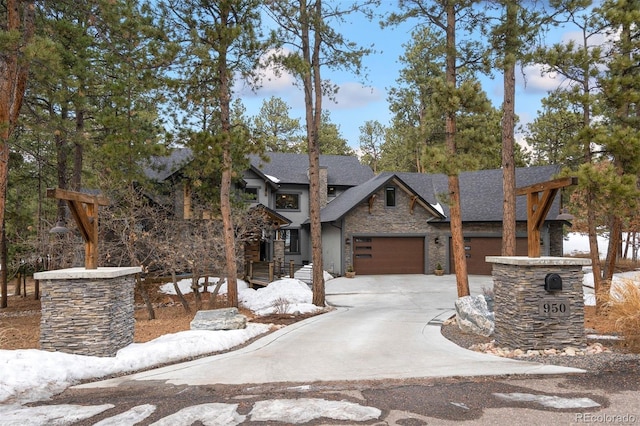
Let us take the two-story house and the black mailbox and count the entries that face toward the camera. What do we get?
2

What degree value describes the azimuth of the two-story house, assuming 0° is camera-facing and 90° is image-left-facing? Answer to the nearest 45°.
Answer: approximately 0°

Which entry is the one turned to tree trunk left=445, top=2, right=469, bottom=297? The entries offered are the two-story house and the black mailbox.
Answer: the two-story house

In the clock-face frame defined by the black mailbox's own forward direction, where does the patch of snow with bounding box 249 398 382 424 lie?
The patch of snow is roughly at 1 o'clock from the black mailbox.

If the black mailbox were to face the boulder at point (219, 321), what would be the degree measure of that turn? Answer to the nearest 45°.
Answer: approximately 90° to its right

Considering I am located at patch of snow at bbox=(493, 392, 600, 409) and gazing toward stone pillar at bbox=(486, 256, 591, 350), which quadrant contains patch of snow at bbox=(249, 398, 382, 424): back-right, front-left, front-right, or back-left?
back-left

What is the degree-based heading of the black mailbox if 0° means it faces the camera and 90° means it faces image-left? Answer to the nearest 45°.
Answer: approximately 0°

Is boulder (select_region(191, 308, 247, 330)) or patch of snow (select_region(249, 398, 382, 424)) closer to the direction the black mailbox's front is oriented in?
the patch of snow

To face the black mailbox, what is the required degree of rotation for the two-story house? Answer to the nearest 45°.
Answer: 0° — it already faces it

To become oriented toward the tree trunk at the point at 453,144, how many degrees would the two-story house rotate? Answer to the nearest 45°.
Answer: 0° — it already faces it
